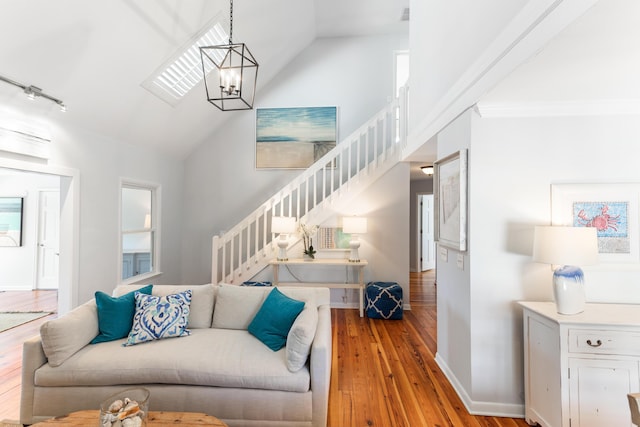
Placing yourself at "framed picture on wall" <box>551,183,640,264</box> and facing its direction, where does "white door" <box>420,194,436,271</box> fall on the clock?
The white door is roughly at 5 o'clock from the framed picture on wall.

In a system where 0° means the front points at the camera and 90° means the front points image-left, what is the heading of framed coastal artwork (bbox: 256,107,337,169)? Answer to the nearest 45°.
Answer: approximately 0°

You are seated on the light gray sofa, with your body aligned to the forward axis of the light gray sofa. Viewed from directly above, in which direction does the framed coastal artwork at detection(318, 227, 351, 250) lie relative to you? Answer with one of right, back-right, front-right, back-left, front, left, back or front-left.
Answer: back-left

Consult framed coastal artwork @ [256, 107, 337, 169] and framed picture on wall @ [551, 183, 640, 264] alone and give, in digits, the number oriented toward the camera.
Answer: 2

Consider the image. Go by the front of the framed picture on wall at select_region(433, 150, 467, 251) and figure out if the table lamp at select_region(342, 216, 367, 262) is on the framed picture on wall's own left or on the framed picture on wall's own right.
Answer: on the framed picture on wall's own right

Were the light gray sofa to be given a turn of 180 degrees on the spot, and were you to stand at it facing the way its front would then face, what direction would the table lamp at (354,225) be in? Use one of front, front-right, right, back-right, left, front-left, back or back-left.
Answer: front-right
